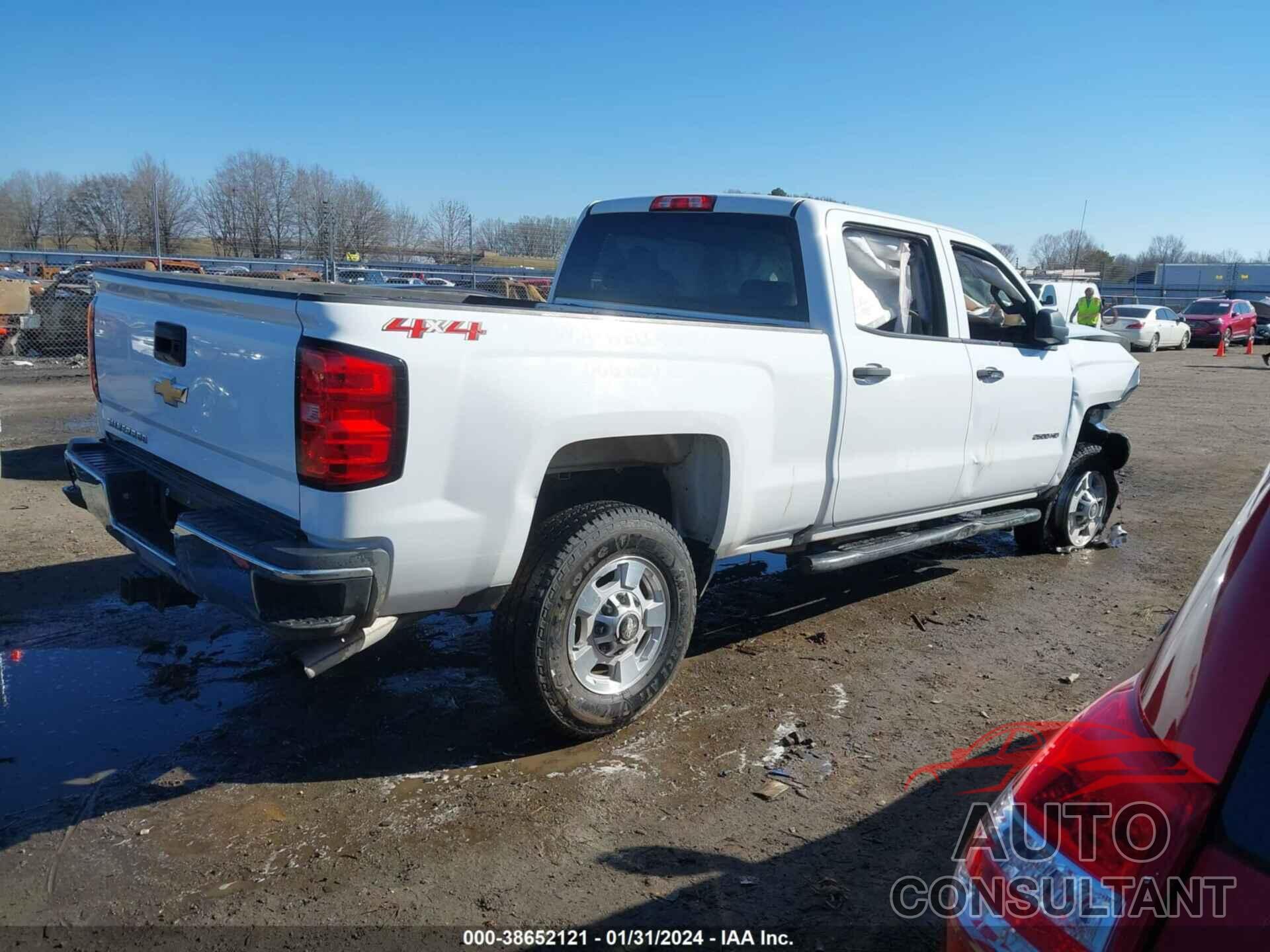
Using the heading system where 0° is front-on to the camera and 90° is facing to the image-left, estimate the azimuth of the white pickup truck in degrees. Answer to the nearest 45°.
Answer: approximately 225°

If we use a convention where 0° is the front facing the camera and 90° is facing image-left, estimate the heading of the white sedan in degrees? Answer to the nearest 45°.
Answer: approximately 225°

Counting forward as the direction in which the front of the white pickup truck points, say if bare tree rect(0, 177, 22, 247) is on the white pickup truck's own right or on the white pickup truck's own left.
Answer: on the white pickup truck's own left

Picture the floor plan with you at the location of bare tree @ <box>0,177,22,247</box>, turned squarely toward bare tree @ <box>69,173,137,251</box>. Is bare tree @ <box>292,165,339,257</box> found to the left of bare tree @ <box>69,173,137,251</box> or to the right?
right

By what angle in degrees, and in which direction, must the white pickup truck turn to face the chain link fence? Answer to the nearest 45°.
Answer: approximately 45° to its left

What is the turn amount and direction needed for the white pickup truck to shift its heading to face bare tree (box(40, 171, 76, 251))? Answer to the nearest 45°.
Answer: approximately 90° to its left

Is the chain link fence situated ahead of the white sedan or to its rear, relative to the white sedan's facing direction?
to the rear

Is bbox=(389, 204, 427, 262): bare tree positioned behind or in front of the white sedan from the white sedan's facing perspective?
behind
